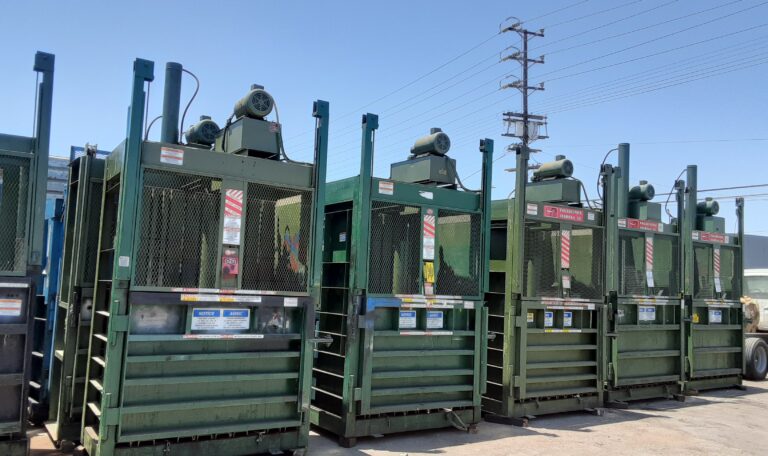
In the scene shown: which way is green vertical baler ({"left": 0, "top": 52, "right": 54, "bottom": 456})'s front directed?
toward the camera

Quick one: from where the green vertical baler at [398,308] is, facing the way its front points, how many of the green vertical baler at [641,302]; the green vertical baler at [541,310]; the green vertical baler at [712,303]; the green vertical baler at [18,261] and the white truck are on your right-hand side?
1

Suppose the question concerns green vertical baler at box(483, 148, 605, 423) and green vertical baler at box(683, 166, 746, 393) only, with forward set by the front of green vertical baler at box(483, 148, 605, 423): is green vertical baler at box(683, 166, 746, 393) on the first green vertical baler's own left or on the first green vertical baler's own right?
on the first green vertical baler's own left

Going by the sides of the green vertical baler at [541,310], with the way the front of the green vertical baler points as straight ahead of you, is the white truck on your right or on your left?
on your left

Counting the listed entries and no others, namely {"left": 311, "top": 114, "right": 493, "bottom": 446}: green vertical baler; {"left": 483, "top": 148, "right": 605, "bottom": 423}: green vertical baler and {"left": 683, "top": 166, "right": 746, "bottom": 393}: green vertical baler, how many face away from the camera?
0

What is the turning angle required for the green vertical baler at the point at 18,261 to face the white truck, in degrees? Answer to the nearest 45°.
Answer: approximately 90° to its left

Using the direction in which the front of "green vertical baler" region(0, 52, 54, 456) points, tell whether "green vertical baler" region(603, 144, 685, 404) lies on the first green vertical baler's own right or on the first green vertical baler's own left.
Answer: on the first green vertical baler's own left

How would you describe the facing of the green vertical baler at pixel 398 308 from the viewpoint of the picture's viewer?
facing the viewer and to the right of the viewer

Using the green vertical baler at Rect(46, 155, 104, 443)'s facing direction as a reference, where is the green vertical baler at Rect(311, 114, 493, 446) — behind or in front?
in front

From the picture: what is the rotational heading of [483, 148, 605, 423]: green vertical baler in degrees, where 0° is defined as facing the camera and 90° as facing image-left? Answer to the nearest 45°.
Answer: approximately 315°

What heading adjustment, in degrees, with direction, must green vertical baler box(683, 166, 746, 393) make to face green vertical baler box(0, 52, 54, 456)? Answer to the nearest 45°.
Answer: approximately 90° to its right
